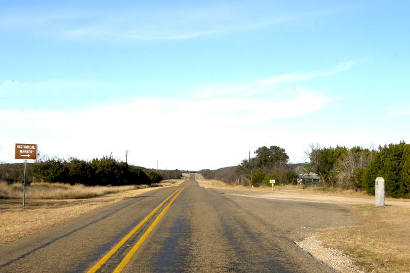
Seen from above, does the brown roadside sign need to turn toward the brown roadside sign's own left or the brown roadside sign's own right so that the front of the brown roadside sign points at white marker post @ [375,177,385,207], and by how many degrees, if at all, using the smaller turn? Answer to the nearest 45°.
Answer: approximately 90° to the brown roadside sign's own left

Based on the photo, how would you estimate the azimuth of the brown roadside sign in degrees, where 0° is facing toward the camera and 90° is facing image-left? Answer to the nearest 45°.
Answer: approximately 0°
